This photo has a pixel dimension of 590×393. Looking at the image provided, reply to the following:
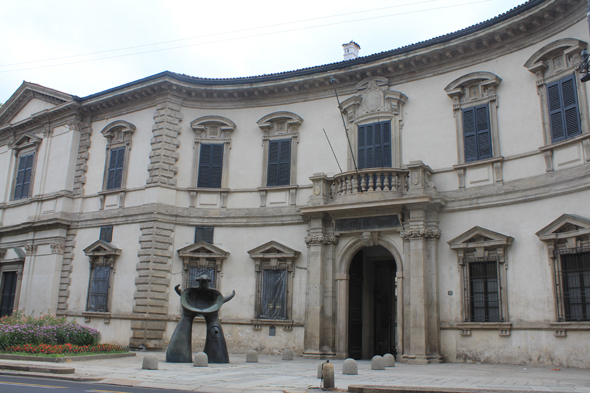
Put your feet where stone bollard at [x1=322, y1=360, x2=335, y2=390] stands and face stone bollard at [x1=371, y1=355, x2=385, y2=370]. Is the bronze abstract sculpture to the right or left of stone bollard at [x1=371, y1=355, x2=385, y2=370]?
left

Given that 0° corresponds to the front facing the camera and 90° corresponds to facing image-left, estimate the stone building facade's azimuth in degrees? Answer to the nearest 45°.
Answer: approximately 45°

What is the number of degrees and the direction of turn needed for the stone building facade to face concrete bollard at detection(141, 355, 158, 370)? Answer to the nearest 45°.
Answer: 0° — it already faces it

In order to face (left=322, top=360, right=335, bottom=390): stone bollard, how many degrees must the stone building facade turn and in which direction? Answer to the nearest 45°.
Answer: approximately 45° to its left
